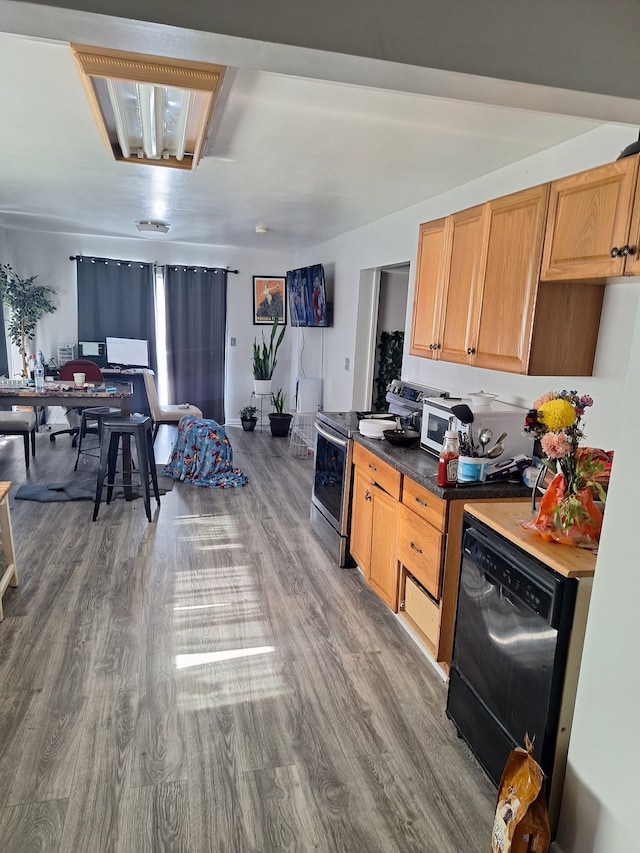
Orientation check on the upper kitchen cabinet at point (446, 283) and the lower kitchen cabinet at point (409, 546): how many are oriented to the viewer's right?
0

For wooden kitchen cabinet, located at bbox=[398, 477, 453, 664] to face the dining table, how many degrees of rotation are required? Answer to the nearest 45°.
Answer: approximately 90° to its right

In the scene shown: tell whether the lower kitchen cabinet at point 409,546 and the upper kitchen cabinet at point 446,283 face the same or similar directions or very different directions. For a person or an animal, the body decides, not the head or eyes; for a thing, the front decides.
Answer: same or similar directions

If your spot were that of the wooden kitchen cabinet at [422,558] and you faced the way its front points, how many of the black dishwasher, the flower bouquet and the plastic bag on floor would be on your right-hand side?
0

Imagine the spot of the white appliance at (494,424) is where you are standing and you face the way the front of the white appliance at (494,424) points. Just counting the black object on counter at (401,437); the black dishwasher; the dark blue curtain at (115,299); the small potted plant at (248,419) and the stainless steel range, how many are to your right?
4

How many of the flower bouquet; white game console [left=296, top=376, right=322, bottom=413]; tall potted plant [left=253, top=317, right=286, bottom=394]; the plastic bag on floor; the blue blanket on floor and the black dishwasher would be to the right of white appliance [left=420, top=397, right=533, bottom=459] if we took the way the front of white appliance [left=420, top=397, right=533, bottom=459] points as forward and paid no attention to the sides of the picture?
3

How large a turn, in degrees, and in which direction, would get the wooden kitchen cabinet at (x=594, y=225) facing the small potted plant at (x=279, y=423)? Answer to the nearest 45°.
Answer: approximately 90° to its right

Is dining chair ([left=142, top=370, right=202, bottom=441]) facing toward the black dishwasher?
no
